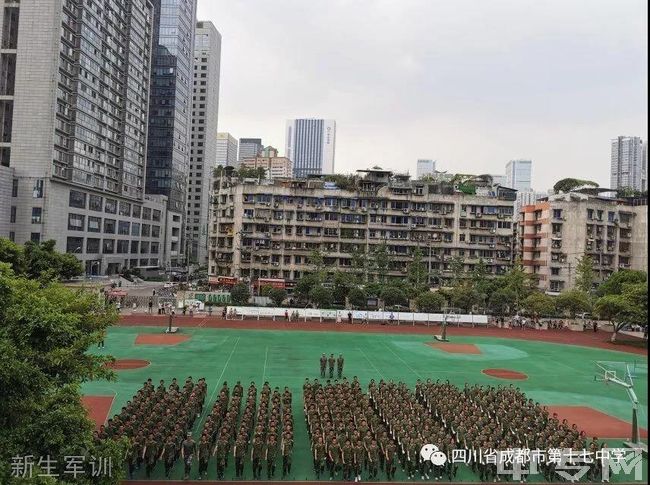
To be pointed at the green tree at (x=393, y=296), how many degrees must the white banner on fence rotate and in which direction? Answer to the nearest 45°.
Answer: approximately 135° to its left

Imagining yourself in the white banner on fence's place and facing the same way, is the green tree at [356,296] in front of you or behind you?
behind

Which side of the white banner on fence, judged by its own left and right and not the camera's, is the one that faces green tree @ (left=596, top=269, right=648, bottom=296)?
left

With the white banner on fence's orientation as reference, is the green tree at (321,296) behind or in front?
behind

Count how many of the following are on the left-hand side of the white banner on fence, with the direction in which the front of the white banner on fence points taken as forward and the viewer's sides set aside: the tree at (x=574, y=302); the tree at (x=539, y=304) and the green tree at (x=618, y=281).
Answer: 3

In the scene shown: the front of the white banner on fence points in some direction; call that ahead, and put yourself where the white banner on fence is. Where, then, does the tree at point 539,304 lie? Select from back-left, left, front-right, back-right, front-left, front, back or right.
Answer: left

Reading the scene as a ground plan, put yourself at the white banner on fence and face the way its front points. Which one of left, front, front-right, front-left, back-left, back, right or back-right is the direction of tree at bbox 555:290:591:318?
left

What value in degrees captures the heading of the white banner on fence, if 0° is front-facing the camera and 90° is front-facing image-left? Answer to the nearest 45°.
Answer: approximately 0°

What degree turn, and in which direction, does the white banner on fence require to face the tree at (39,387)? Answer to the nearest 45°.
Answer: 0° — it already faces it

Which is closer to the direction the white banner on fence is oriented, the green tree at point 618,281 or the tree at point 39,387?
the tree
